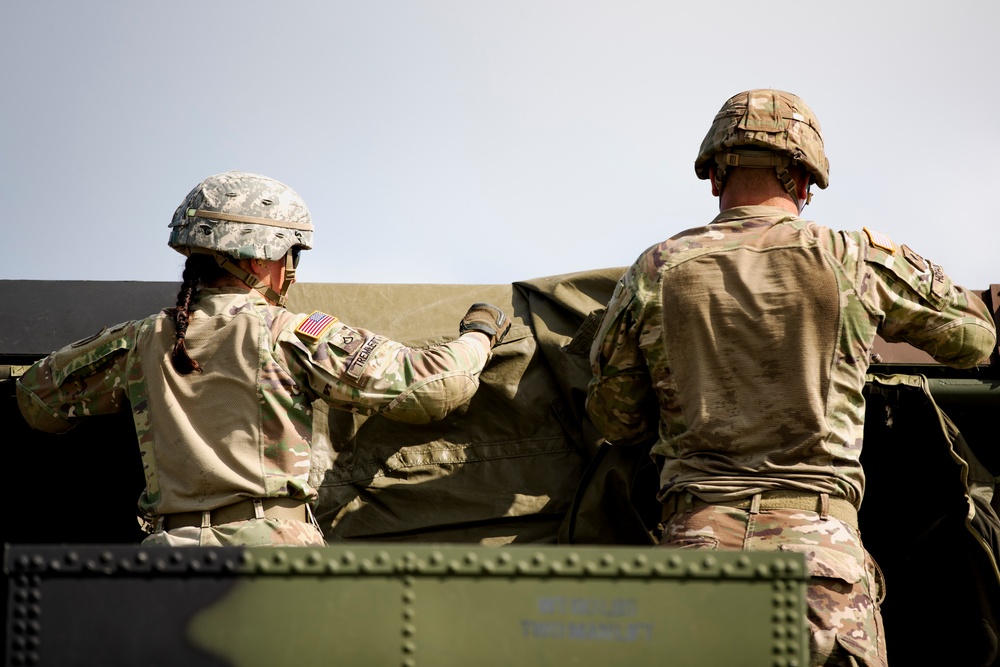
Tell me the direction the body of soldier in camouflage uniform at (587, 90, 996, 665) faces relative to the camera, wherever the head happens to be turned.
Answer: away from the camera

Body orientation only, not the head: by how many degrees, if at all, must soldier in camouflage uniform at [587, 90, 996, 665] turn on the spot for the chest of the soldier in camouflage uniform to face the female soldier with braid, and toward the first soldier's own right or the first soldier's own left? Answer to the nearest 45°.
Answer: approximately 90° to the first soldier's own left

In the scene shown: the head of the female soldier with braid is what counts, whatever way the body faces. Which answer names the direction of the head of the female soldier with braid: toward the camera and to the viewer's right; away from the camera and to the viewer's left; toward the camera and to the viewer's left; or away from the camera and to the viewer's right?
away from the camera and to the viewer's right
